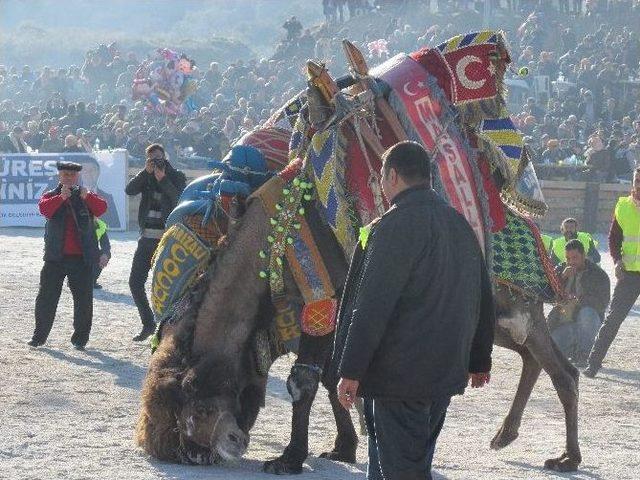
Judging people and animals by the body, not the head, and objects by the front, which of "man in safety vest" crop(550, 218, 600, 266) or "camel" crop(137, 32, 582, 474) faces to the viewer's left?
the camel

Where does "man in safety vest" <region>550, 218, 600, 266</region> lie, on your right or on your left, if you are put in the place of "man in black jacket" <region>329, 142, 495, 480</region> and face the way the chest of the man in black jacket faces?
on your right

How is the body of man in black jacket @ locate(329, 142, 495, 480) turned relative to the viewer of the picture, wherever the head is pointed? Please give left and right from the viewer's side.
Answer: facing away from the viewer and to the left of the viewer

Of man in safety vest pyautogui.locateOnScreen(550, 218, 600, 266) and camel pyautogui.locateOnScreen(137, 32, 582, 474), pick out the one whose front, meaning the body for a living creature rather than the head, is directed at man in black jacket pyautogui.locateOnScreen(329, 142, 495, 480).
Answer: the man in safety vest

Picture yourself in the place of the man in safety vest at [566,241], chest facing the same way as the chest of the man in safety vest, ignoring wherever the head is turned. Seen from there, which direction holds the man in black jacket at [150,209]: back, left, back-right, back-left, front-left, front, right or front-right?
front-right

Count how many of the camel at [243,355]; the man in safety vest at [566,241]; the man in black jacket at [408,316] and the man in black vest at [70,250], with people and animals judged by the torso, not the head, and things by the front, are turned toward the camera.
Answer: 2

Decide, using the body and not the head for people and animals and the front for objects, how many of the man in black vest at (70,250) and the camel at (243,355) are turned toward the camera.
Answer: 1

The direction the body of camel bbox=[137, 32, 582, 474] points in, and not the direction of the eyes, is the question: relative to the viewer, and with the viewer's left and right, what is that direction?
facing to the left of the viewer

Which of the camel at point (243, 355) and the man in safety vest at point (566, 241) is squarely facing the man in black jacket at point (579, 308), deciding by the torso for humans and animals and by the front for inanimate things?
the man in safety vest
